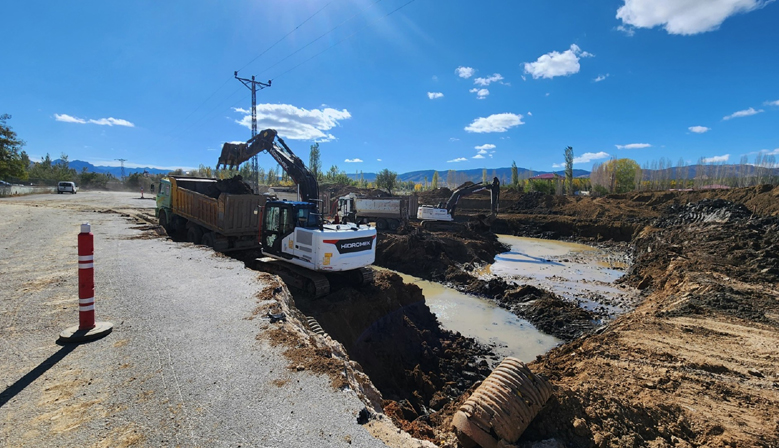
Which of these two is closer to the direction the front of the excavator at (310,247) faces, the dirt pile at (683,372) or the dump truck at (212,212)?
the dump truck

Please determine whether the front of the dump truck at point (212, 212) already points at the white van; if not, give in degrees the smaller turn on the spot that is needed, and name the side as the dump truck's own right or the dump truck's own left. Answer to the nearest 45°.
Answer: approximately 45° to the dump truck's own right

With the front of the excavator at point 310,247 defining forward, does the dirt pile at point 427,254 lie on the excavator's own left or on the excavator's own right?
on the excavator's own right

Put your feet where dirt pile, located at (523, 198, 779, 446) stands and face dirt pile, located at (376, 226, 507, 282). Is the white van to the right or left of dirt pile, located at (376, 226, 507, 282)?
left

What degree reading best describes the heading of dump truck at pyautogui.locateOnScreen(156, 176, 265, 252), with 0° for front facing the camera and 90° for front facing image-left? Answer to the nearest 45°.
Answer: approximately 135°

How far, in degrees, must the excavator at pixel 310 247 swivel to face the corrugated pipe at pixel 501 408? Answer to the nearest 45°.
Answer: approximately 135° to its left

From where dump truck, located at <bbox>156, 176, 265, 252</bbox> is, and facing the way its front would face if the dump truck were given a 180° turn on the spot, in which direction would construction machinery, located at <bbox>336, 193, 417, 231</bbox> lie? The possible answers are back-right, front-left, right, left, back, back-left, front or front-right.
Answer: left

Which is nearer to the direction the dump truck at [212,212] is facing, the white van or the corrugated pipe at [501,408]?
the white van

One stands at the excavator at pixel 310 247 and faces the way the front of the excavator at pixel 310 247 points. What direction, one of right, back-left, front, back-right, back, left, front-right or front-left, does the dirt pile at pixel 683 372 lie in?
back

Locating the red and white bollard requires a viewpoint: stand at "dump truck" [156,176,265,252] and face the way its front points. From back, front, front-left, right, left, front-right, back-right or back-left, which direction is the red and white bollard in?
back-left

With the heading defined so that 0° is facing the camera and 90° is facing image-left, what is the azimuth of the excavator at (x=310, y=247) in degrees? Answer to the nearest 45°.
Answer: approximately 135°

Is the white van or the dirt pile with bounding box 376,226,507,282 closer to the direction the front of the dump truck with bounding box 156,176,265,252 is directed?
the white van

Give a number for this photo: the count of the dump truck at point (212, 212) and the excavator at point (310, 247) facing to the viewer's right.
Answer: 0

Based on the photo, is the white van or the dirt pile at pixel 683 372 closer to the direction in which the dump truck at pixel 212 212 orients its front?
the white van
